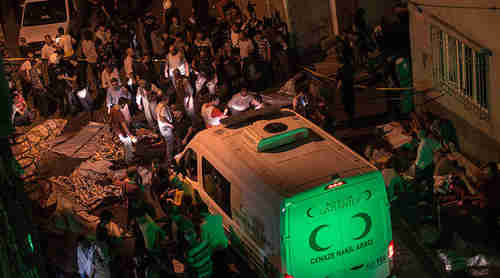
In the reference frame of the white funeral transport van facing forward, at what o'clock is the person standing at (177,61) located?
The person standing is roughly at 1 o'clock from the white funeral transport van.

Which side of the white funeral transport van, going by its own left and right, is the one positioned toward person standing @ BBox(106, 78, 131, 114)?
front

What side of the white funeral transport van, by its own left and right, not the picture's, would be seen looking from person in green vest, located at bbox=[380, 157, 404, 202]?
right

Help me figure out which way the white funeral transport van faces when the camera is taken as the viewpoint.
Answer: facing away from the viewer and to the left of the viewer

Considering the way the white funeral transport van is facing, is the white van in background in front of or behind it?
in front

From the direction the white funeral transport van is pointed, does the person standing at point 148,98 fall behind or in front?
in front

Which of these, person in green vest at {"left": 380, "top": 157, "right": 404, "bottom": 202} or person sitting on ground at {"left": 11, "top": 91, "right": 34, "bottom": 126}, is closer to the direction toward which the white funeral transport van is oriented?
the person sitting on ground

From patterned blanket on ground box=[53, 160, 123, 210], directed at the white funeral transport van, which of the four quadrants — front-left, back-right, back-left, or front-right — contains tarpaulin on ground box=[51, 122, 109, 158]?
back-left

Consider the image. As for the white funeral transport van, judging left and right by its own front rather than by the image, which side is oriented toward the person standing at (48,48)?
front

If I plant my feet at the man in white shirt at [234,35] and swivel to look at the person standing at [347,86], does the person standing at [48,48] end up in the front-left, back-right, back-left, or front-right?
back-right

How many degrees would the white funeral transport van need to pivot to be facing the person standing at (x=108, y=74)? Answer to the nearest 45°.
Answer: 0° — it already faces them
